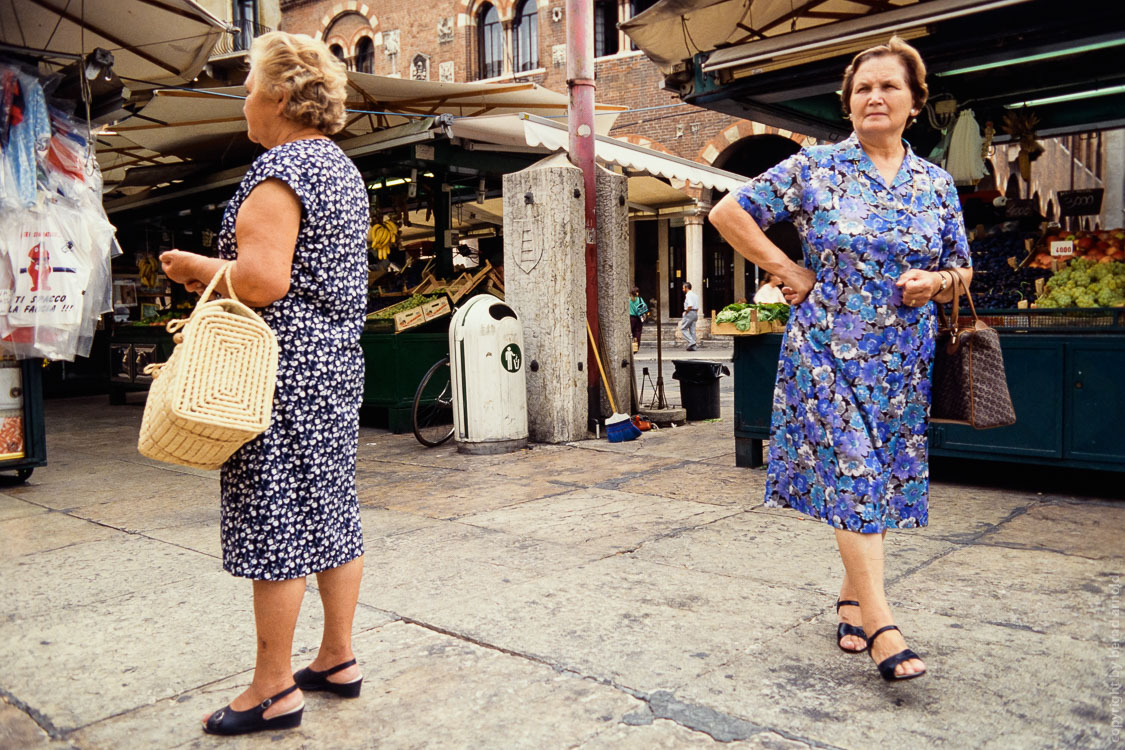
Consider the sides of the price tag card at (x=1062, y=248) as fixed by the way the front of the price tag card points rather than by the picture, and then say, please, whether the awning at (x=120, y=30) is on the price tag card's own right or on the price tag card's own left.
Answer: on the price tag card's own right

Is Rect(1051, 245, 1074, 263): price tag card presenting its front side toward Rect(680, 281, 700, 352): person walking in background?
no

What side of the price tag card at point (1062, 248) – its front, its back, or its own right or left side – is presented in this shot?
front

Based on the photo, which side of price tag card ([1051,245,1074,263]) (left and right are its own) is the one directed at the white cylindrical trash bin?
right

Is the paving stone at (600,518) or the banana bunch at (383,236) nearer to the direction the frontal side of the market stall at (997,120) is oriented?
the paving stone

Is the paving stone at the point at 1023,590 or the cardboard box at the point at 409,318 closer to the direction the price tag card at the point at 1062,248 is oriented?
the paving stone

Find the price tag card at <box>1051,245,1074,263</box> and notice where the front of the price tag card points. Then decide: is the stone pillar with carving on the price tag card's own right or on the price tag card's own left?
on the price tag card's own right

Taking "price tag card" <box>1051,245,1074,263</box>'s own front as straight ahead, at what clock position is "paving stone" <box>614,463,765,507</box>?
The paving stone is roughly at 2 o'clock from the price tag card.

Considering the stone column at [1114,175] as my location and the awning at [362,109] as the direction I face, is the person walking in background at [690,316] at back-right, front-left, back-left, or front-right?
front-right

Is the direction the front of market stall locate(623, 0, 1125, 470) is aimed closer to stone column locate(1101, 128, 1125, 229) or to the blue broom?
the blue broom

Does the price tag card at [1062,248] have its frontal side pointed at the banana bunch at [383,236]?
no

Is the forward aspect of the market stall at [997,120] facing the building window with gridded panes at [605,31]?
no

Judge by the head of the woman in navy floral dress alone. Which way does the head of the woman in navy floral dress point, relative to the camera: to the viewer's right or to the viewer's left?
to the viewer's left

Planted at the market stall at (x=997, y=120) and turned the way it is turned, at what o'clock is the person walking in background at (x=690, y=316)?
The person walking in background is roughly at 4 o'clock from the market stall.

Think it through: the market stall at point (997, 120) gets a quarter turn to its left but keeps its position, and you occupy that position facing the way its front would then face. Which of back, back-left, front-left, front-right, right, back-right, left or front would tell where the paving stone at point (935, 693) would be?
front-right

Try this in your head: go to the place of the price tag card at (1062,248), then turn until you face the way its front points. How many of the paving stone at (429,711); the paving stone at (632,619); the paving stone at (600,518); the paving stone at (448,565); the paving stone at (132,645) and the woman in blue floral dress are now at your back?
0

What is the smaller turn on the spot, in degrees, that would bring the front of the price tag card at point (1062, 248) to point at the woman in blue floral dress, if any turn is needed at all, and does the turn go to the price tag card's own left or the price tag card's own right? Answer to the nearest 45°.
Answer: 0° — it already faces them
